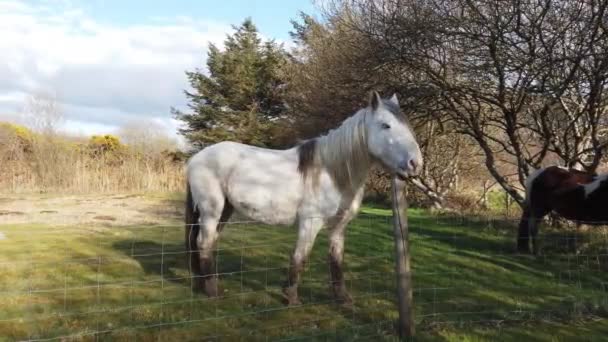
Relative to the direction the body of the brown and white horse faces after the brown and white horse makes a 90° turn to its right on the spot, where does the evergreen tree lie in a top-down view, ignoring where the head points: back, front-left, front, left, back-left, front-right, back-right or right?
back-right

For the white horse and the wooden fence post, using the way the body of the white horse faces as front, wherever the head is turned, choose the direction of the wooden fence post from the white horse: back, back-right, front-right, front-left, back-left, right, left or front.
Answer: front-right

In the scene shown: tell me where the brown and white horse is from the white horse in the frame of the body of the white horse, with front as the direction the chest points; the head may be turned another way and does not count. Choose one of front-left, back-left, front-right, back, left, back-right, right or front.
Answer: front-left

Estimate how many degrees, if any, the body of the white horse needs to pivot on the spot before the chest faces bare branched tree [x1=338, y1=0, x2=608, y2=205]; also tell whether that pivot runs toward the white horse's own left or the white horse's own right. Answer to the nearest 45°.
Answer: approximately 45° to the white horse's own left

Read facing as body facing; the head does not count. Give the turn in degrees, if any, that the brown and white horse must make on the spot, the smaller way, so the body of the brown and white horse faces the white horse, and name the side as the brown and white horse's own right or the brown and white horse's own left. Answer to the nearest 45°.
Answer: approximately 135° to the brown and white horse's own right

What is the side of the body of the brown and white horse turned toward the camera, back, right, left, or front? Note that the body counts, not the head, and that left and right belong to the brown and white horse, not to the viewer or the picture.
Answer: right

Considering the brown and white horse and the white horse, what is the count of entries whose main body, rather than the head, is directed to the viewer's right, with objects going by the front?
2

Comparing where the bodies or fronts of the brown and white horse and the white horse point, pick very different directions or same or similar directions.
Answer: same or similar directions

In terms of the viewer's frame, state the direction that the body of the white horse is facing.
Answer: to the viewer's right

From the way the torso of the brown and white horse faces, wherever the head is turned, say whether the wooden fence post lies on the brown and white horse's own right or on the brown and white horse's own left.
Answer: on the brown and white horse's own right
